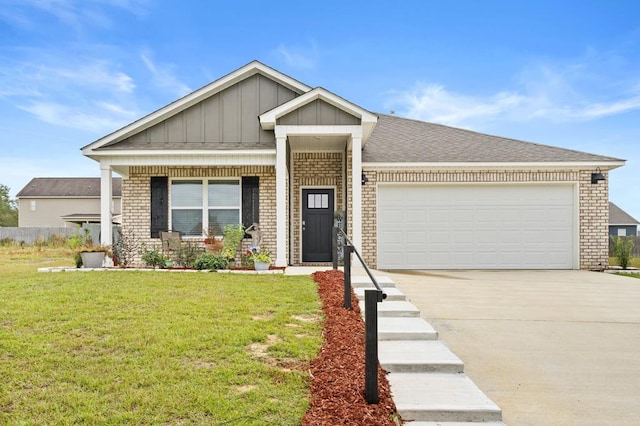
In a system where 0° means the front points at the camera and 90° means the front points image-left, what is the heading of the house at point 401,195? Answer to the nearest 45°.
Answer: approximately 0°

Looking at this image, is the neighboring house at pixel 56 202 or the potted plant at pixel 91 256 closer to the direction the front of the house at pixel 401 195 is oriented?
the potted plant

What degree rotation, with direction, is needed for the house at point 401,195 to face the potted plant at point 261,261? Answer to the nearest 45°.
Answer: approximately 45° to its right

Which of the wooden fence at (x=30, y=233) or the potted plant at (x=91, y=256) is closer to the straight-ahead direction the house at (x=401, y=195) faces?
the potted plant

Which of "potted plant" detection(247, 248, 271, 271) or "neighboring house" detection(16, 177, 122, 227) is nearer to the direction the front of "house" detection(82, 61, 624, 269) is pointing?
the potted plant

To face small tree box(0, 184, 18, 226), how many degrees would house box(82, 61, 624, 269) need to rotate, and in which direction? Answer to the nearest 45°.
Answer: approximately 135° to its right

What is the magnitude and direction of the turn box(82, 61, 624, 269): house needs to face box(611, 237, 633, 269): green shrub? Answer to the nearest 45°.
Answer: approximately 90° to its left

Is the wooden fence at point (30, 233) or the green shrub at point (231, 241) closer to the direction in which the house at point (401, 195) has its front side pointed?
the green shrub
